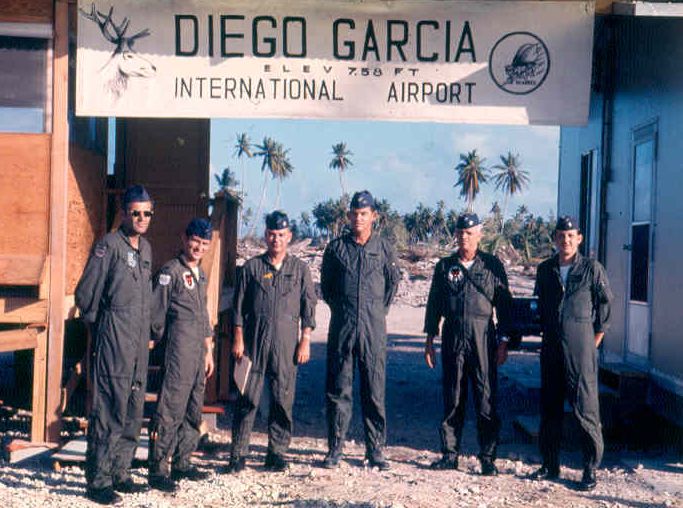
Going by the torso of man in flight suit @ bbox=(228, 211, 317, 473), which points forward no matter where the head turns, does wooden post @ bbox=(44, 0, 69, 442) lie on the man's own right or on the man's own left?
on the man's own right

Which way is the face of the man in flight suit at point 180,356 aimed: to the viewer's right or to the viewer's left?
to the viewer's right

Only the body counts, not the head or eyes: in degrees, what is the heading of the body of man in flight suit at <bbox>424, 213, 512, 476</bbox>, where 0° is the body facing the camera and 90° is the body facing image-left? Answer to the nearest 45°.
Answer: approximately 0°

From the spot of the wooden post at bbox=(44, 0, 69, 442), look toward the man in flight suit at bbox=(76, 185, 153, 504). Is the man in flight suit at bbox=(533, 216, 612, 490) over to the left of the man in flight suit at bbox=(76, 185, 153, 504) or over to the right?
left

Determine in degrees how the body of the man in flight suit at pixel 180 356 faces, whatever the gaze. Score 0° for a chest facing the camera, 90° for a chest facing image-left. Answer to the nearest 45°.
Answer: approximately 315°
